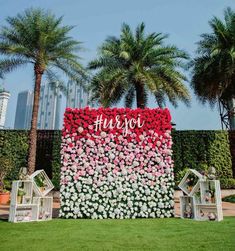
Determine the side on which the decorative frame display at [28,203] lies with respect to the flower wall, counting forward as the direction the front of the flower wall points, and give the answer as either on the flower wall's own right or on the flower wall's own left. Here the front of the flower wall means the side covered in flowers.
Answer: on the flower wall's own right

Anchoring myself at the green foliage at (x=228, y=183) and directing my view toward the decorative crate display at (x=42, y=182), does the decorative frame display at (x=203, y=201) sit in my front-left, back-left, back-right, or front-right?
front-left

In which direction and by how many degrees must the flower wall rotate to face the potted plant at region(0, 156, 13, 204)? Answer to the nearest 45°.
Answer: approximately 135° to its right

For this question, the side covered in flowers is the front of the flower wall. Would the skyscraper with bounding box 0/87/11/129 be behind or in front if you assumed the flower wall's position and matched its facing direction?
behind

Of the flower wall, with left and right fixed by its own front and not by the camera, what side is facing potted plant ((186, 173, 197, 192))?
left

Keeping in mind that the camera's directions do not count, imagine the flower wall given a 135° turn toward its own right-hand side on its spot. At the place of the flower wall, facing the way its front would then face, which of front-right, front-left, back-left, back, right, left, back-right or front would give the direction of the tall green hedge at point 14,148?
front

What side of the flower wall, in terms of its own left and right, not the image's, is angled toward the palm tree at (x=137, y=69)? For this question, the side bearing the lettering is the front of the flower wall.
back

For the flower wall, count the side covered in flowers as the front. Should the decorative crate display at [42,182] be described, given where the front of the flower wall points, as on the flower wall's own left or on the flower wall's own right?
on the flower wall's own right

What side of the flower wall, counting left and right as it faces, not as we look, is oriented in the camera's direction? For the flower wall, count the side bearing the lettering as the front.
front

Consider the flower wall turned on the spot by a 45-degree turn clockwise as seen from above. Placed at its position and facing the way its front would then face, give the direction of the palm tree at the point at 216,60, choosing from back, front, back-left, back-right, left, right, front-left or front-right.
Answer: back

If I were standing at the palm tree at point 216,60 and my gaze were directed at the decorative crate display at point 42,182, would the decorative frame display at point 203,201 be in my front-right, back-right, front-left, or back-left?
front-left

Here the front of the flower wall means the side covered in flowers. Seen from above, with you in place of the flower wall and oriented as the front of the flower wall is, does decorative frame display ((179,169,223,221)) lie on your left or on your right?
on your left

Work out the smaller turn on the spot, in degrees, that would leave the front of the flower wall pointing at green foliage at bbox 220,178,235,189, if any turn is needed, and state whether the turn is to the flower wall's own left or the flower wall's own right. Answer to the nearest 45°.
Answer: approximately 135° to the flower wall's own left
